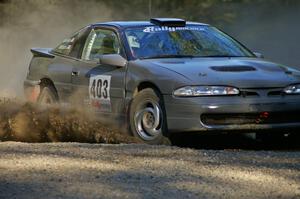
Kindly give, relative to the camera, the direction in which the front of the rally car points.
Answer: facing the viewer and to the right of the viewer
